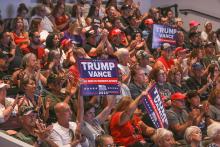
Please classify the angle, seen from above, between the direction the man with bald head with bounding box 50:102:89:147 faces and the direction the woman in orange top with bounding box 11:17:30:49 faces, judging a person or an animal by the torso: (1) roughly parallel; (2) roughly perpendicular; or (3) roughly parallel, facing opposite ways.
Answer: roughly parallel

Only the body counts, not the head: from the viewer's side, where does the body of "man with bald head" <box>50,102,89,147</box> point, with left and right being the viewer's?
facing the viewer and to the right of the viewer

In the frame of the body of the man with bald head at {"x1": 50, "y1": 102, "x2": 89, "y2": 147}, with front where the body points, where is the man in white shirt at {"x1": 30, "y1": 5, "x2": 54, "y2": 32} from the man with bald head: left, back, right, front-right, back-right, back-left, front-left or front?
back-left

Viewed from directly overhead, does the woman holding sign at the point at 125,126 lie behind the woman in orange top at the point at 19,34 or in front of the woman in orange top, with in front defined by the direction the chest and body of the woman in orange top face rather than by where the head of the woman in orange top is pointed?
in front

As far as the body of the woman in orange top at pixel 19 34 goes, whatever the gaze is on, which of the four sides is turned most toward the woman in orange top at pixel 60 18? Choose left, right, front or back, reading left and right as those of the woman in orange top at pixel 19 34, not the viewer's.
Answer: left
